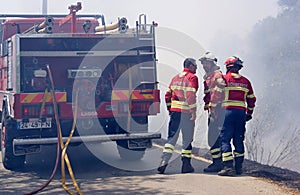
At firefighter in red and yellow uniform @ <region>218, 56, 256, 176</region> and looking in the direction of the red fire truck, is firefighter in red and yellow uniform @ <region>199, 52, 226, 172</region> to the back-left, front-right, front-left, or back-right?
front-right

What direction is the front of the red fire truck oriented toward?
away from the camera

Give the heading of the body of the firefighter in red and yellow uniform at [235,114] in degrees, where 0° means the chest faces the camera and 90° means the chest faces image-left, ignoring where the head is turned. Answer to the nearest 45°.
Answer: approximately 135°

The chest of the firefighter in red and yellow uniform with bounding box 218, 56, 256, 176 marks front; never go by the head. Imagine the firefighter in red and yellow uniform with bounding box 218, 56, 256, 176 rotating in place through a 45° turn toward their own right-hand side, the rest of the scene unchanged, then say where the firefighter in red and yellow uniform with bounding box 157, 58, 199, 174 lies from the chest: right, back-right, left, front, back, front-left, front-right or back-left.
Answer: left

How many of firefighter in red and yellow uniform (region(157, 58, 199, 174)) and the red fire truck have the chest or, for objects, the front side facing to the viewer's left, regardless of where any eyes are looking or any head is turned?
0

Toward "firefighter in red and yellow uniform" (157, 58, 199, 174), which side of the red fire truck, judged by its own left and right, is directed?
right

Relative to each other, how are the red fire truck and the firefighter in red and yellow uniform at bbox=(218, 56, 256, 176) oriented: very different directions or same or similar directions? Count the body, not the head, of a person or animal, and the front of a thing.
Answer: same or similar directions

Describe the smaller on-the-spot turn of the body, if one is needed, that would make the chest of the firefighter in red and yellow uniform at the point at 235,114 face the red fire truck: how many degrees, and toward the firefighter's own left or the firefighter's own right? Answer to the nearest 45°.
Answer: approximately 45° to the firefighter's own left

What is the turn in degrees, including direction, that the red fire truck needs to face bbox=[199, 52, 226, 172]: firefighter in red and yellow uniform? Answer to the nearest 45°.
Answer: approximately 90° to its right

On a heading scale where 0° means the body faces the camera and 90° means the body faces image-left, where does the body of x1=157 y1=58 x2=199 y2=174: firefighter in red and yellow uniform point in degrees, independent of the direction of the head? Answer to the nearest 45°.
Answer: approximately 225°
